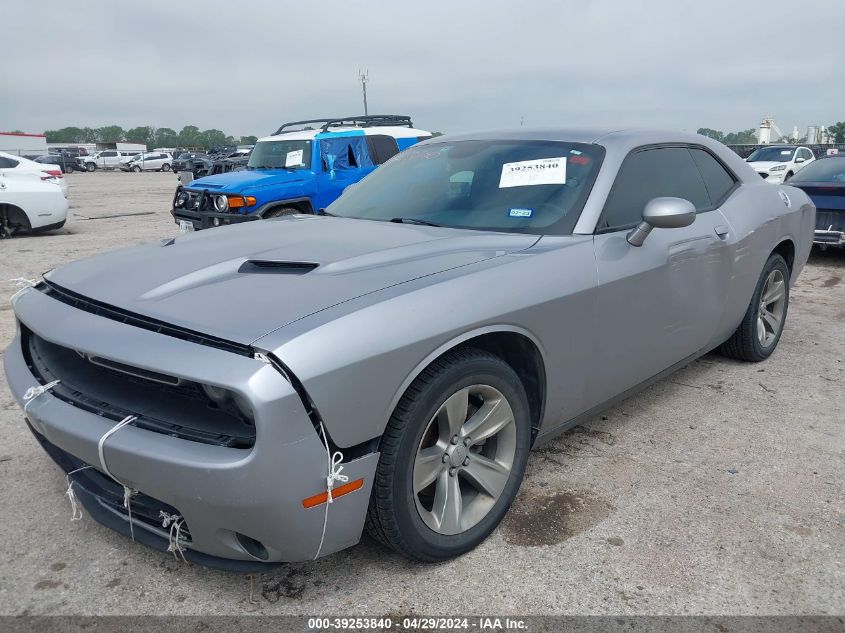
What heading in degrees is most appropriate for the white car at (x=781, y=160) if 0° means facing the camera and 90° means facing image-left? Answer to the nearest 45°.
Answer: approximately 45°

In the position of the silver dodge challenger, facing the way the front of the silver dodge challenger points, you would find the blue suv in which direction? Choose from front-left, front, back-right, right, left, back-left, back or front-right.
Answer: back-right

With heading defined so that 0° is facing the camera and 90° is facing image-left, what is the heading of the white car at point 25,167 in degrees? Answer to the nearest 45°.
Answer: approximately 90°

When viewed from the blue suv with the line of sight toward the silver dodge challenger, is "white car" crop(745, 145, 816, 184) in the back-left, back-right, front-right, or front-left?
back-left

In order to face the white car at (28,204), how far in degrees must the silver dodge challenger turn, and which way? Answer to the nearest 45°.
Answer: approximately 90° to its right

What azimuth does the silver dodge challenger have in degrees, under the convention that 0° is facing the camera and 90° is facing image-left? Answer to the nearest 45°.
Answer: approximately 45°

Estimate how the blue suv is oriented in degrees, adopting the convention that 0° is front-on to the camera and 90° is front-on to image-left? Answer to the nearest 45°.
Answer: approximately 45°

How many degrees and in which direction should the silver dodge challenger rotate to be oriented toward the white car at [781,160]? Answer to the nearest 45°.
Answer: approximately 180°

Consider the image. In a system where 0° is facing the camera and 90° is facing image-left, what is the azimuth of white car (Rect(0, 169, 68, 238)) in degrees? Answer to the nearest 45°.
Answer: approximately 90°
